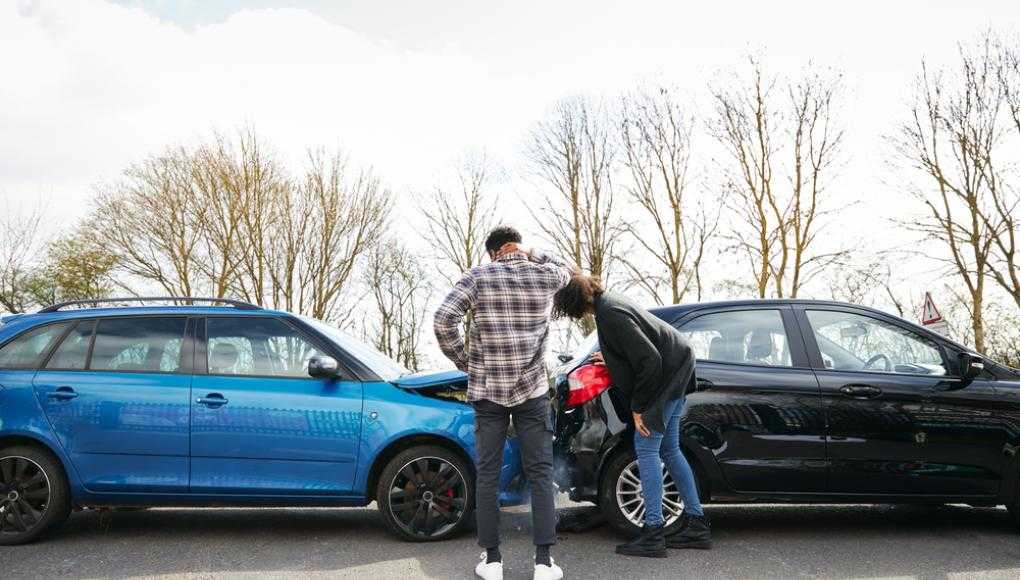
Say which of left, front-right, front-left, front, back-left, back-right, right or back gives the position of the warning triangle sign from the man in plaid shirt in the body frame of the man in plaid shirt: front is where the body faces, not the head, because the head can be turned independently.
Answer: front-right

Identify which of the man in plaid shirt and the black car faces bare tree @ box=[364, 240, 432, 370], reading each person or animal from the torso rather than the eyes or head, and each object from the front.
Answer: the man in plaid shirt

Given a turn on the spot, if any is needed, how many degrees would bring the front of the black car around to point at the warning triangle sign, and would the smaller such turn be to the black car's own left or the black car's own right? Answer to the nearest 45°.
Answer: approximately 90° to the black car's own left

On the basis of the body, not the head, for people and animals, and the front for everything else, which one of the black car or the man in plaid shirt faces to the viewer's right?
the black car

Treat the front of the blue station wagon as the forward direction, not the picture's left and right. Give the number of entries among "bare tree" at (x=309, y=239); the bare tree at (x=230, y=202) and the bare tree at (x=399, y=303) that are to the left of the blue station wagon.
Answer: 3

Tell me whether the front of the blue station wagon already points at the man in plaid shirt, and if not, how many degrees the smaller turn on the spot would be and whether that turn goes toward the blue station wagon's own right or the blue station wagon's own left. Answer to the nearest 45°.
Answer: approximately 45° to the blue station wagon's own right

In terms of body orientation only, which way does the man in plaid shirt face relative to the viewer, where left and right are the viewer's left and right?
facing away from the viewer

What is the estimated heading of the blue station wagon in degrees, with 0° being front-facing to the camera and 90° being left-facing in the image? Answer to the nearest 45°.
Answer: approximately 270°

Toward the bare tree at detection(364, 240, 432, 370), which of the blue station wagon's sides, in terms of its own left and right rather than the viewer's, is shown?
left

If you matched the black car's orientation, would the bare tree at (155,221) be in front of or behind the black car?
behind

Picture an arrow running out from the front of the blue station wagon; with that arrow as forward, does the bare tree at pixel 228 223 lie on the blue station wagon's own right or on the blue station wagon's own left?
on the blue station wagon's own left

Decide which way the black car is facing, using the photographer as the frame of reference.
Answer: facing to the right of the viewer

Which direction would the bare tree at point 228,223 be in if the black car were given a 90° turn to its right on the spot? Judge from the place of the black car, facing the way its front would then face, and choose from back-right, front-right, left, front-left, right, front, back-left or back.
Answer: back-right

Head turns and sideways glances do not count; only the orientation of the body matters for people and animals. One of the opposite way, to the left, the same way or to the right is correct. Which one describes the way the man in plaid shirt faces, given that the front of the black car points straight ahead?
to the left

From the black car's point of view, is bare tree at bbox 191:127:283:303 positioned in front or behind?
behind
